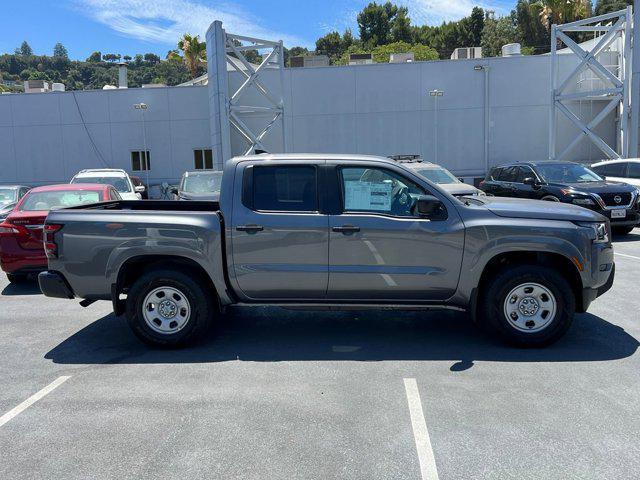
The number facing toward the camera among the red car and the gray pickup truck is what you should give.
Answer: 0

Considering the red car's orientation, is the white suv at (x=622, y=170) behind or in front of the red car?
in front

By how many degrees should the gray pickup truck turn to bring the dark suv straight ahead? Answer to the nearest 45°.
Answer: approximately 45° to its left

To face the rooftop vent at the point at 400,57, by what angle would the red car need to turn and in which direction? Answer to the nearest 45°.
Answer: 0° — it already faces it

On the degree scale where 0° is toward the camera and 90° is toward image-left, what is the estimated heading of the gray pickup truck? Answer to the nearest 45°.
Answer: approximately 270°

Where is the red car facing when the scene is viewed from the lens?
facing away from the viewer and to the right of the viewer

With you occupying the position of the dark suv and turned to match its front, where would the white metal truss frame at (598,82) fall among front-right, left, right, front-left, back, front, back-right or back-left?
back-left

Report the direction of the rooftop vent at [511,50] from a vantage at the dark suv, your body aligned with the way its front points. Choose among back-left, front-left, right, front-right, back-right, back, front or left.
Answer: back-left

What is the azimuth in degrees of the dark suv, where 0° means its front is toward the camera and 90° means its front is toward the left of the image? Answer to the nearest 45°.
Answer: approximately 315°

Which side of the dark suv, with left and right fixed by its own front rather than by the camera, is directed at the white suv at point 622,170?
left

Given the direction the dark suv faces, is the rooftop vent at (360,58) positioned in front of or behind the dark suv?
behind
